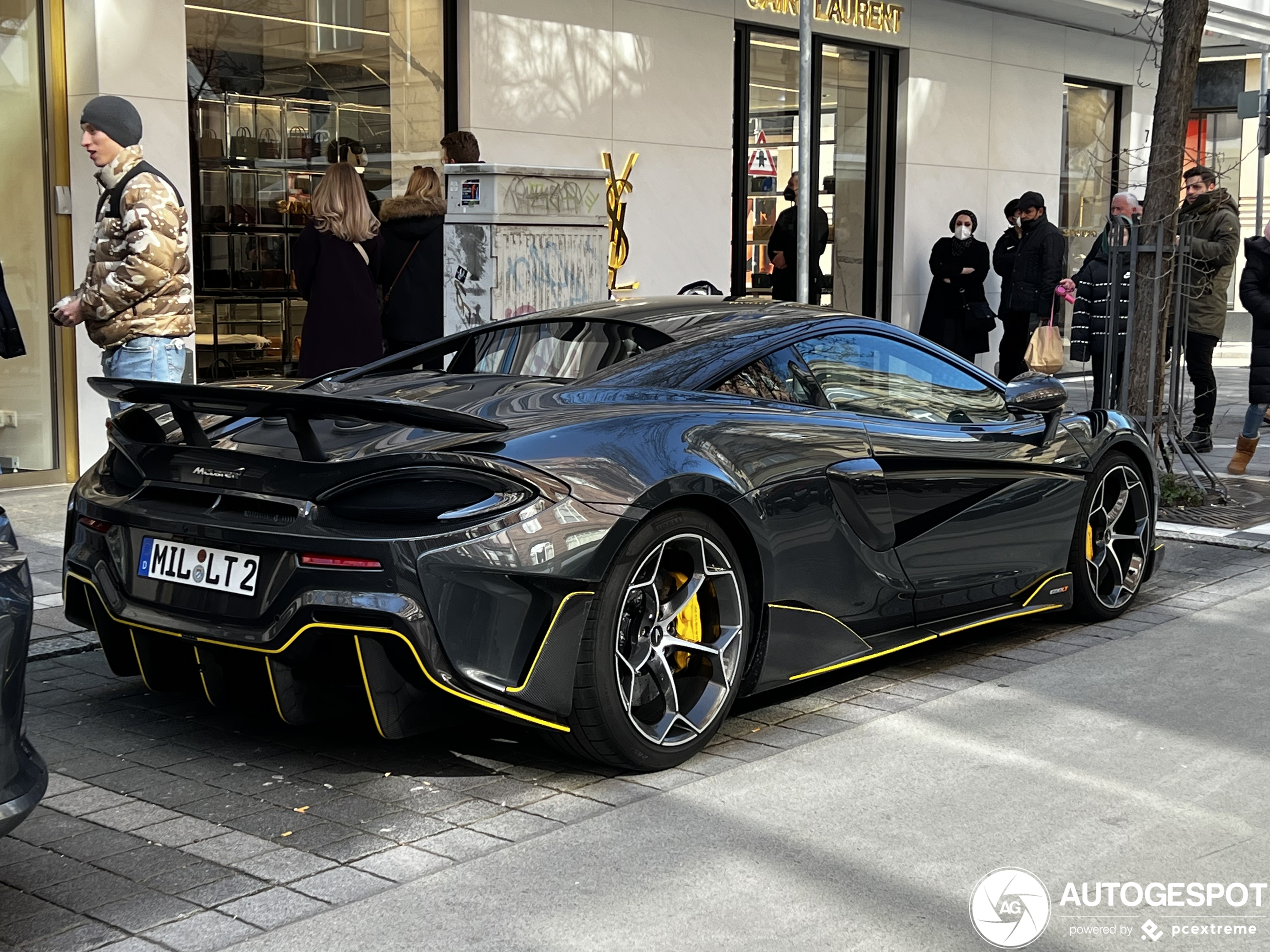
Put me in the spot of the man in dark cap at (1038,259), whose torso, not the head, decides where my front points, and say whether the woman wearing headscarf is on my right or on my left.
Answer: on my right

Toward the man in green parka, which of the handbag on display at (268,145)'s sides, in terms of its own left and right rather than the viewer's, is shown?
left

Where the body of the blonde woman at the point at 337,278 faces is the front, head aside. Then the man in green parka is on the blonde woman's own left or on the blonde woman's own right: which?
on the blonde woman's own right

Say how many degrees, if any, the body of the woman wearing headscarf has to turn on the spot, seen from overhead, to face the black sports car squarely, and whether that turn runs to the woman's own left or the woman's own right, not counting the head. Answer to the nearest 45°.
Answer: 0° — they already face it

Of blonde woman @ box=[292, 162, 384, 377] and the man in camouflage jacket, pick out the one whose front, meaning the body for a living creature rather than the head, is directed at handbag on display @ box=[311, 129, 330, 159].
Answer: the blonde woman

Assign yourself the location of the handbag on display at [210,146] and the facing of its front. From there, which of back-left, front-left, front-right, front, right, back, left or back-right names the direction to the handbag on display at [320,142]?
back-left

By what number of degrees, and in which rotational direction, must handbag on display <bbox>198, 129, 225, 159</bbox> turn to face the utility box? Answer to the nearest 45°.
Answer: approximately 45° to its left

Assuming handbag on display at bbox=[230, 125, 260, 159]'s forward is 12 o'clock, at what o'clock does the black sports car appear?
The black sports car is roughly at 12 o'clock from the handbag on display.

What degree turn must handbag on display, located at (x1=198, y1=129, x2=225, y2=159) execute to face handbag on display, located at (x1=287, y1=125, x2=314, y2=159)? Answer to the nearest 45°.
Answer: approximately 135° to its left

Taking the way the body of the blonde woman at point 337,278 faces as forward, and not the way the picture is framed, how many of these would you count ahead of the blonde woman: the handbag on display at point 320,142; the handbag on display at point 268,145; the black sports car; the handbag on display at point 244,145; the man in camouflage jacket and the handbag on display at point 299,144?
4

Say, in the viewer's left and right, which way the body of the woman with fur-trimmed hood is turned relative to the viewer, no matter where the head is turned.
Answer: facing away from the viewer
